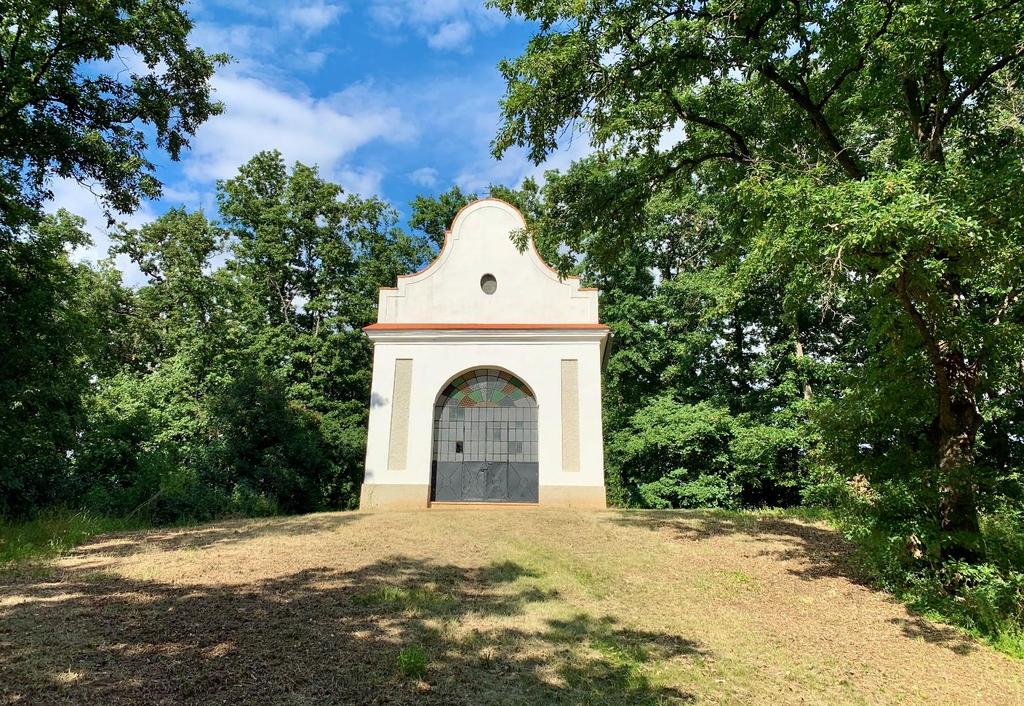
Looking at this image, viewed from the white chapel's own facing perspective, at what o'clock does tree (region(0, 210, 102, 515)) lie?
The tree is roughly at 2 o'clock from the white chapel.

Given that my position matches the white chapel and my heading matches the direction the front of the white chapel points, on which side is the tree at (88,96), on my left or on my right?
on my right

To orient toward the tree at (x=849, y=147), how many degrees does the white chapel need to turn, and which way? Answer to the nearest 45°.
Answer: approximately 45° to its left

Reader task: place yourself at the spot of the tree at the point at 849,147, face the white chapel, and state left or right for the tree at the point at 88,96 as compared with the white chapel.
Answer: left

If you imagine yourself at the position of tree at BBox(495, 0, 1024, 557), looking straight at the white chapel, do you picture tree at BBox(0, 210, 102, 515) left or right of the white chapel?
left

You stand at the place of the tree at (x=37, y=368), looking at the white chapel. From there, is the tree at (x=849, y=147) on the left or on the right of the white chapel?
right

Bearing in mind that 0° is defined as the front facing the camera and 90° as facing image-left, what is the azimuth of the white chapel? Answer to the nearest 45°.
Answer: approximately 0°
